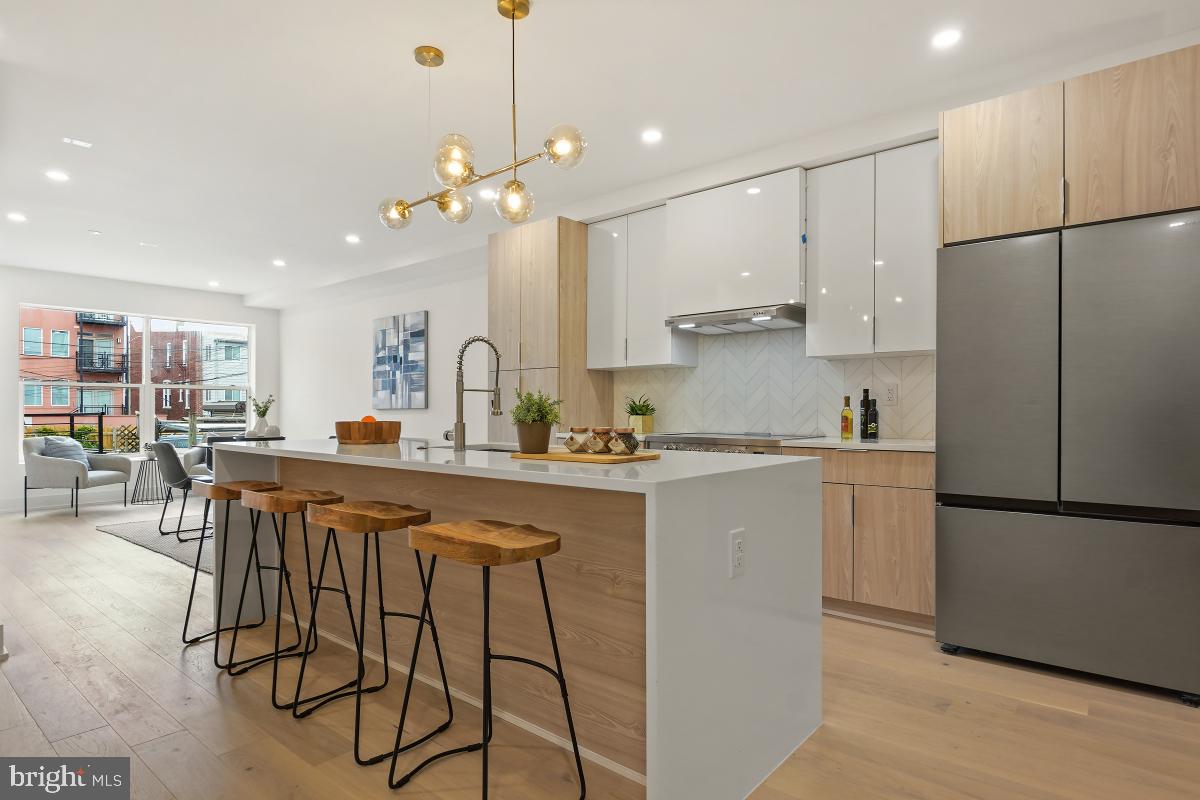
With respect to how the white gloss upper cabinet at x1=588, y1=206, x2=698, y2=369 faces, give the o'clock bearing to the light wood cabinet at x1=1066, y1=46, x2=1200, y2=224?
The light wood cabinet is roughly at 9 o'clock from the white gloss upper cabinet.

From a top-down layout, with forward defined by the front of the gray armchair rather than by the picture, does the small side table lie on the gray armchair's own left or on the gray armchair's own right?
on the gray armchair's own left

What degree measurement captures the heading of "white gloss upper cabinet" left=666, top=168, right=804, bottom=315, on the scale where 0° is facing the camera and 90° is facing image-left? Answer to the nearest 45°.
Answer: approximately 45°

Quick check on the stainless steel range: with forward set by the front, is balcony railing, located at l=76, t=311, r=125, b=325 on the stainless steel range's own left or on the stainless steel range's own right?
on the stainless steel range's own right

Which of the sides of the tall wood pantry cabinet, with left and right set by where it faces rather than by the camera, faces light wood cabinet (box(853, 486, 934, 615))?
left

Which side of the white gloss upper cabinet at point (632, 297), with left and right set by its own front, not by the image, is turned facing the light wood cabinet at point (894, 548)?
left
